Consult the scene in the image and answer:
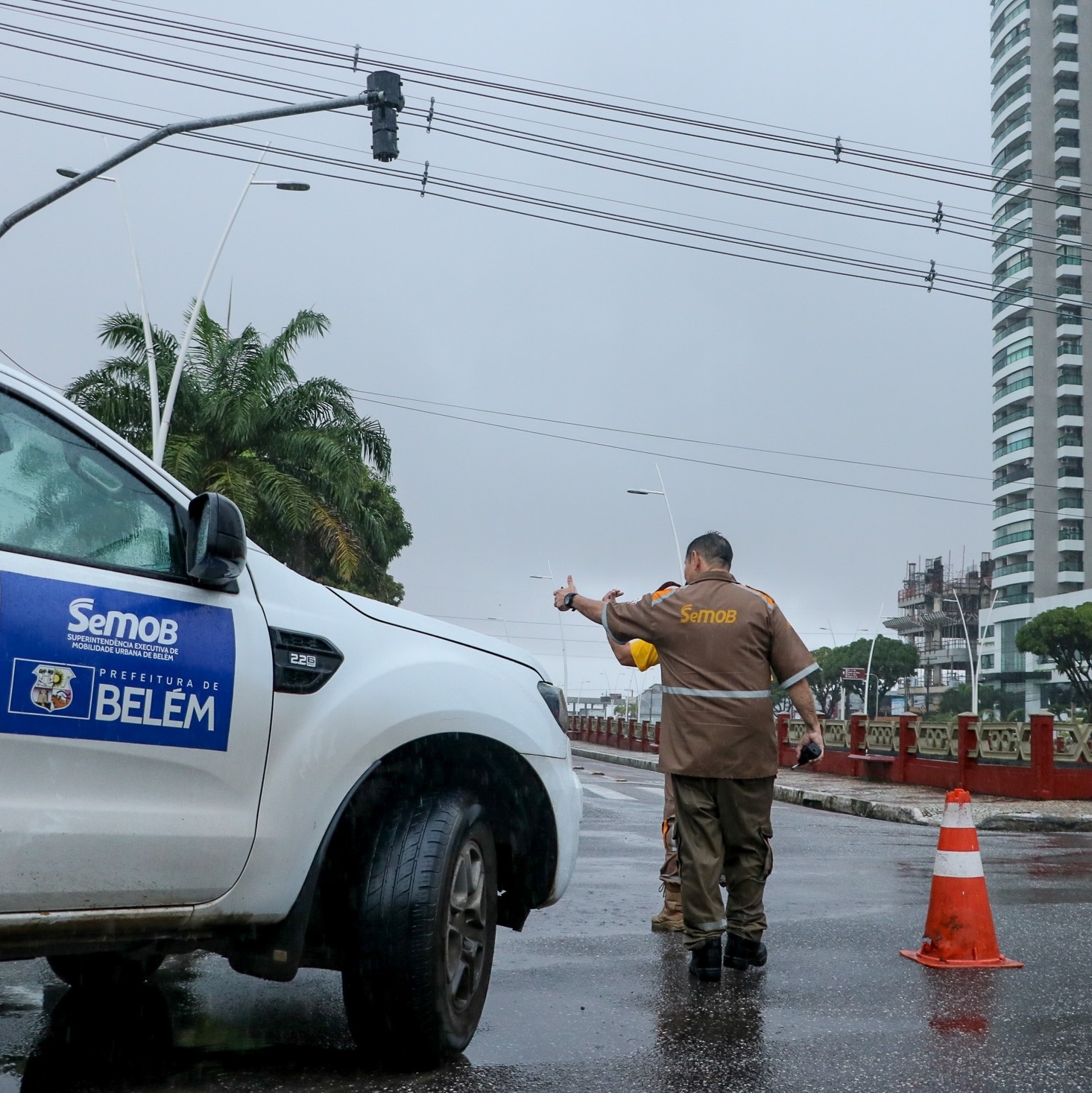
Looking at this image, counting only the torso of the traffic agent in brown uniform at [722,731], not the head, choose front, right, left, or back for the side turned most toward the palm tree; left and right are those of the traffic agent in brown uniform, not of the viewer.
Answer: front

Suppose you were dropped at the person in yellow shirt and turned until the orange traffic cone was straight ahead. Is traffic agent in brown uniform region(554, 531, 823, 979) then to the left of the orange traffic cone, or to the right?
right

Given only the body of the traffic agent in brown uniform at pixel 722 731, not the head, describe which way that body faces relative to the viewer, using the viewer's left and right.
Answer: facing away from the viewer

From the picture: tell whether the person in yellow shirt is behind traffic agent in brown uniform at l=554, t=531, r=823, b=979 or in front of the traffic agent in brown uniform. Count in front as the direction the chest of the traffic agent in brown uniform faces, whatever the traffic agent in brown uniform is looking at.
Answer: in front

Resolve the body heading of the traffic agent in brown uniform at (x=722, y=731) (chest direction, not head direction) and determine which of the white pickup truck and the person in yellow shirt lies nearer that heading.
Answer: the person in yellow shirt

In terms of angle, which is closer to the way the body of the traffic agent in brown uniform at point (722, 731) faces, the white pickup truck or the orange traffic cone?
the orange traffic cone

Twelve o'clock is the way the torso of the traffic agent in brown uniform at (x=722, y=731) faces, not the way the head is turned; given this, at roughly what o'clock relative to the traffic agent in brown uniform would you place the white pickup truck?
The white pickup truck is roughly at 7 o'clock from the traffic agent in brown uniform.

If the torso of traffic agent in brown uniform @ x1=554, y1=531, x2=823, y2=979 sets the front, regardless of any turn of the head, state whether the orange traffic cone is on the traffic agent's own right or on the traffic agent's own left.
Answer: on the traffic agent's own right
